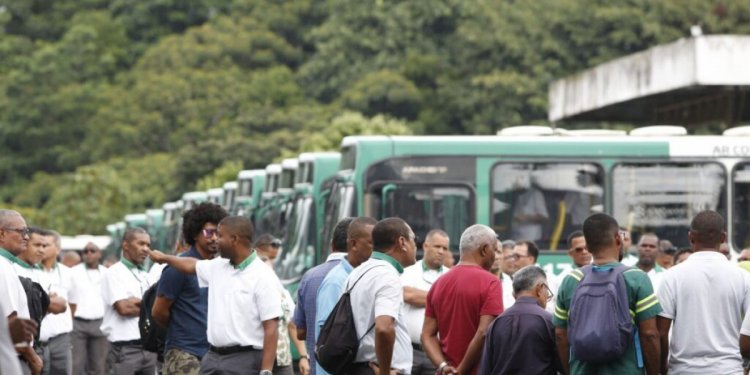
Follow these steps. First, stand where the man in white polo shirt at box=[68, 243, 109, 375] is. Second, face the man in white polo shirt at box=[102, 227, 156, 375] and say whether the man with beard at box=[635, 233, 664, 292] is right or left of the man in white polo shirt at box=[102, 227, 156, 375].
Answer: left

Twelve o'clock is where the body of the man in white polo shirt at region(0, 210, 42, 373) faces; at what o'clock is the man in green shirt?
The man in green shirt is roughly at 1 o'clock from the man in white polo shirt.

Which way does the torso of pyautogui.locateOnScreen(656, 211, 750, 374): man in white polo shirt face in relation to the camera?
away from the camera

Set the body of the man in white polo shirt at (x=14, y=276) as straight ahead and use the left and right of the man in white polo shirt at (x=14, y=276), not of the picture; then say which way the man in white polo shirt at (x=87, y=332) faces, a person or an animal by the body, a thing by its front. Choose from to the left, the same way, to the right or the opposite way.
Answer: to the right

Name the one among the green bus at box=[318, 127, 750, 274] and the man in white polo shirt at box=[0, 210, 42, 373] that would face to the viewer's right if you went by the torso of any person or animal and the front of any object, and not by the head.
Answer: the man in white polo shirt

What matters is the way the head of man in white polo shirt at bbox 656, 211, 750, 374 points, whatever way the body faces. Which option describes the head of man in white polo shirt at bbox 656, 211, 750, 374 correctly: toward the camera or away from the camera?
away from the camera

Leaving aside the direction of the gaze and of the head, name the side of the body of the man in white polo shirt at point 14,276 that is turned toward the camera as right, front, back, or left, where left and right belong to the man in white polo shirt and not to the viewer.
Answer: right

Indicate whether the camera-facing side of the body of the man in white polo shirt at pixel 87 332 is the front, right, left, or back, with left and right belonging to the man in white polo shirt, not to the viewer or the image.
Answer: front

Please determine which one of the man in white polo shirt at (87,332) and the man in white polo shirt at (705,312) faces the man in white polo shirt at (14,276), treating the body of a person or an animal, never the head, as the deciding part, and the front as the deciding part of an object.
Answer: the man in white polo shirt at (87,332)

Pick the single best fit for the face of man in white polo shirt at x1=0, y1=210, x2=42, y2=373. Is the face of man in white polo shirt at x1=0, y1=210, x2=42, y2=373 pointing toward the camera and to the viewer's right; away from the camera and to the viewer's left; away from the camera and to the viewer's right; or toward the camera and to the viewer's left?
toward the camera and to the viewer's right

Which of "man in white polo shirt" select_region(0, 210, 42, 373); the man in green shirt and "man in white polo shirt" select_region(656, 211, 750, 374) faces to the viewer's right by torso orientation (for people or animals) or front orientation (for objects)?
"man in white polo shirt" select_region(0, 210, 42, 373)

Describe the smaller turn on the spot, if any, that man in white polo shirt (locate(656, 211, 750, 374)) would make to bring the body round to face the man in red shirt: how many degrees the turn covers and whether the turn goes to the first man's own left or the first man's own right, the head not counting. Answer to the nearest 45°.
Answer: approximately 90° to the first man's own left
